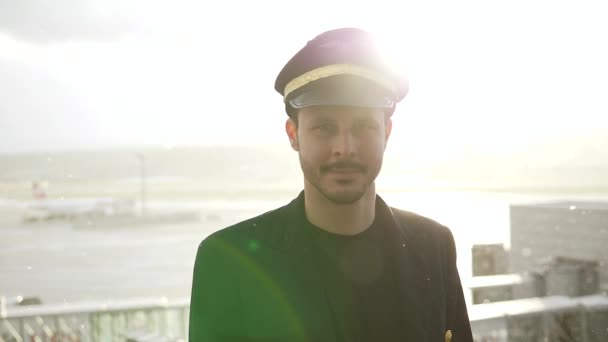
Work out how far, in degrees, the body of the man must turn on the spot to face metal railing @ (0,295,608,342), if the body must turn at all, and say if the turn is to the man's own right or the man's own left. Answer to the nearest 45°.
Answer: approximately 180°

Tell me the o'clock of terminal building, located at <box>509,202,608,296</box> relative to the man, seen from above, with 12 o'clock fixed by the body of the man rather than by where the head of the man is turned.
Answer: The terminal building is roughly at 7 o'clock from the man.

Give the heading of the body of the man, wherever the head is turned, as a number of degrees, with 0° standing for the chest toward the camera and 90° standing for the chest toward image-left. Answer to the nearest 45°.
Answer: approximately 0°
